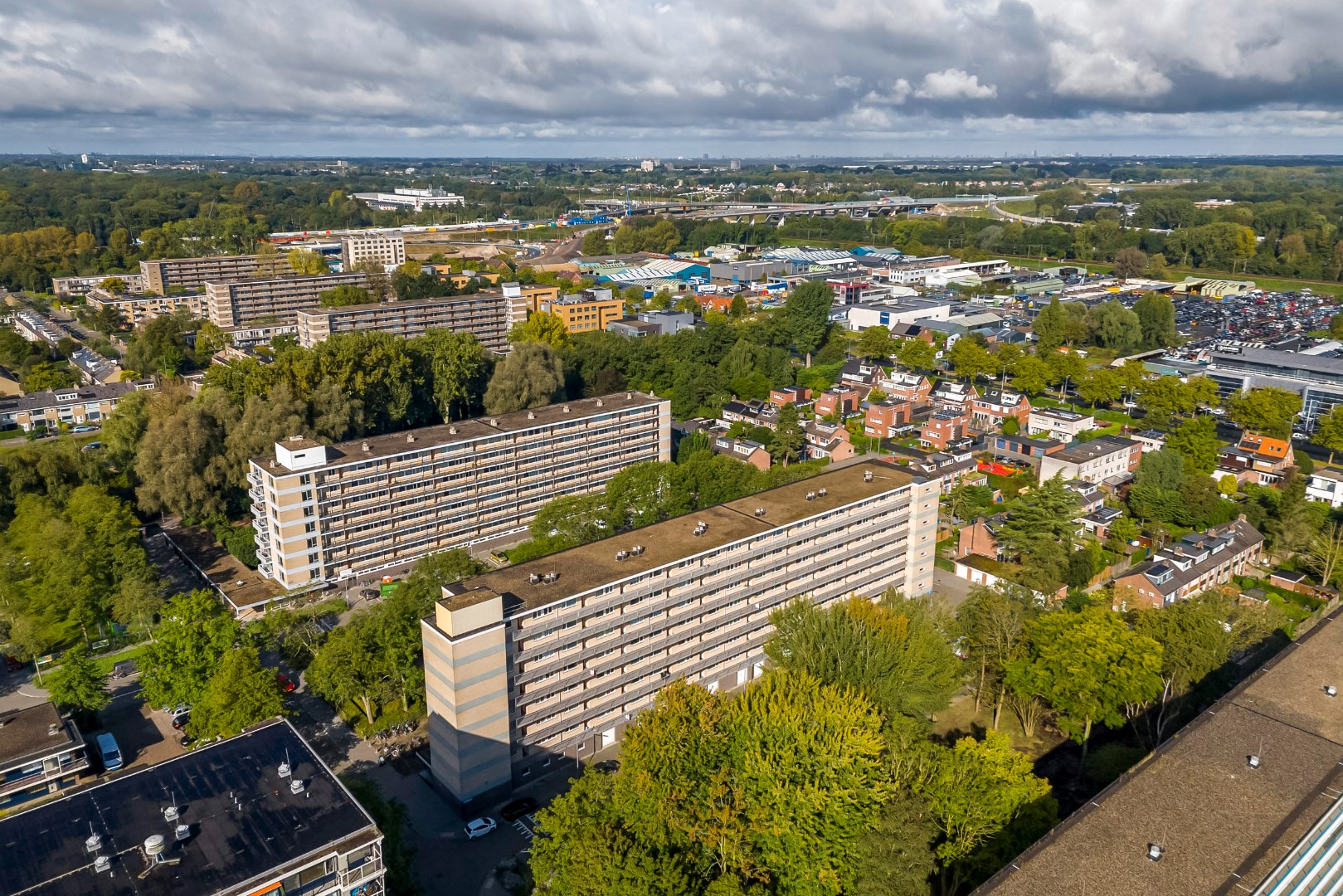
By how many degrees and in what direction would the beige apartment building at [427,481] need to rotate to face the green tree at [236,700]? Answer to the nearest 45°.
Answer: approximately 45° to its right

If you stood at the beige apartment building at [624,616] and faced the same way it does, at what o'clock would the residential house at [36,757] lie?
The residential house is roughly at 4 o'clock from the beige apartment building.

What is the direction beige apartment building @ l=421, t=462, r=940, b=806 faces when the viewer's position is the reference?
facing the viewer and to the right of the viewer

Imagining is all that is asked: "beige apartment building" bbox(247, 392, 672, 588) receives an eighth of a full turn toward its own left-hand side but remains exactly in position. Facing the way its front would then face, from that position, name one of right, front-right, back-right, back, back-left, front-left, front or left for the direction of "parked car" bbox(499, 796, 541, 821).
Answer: right

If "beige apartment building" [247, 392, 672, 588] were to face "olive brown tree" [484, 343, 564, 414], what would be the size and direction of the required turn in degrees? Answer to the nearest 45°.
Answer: approximately 135° to its left

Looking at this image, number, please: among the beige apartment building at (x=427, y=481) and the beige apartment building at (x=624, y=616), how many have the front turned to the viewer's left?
0

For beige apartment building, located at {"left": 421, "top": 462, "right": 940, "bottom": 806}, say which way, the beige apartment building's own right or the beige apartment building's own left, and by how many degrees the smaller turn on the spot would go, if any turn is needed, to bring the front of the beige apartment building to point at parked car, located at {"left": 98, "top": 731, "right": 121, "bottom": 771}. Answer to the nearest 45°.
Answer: approximately 135° to the beige apartment building's own right

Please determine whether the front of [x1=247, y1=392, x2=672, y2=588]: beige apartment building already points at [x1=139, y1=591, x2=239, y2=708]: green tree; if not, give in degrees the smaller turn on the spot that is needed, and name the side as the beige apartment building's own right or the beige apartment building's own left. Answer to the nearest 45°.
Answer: approximately 90° to the beige apartment building's own right

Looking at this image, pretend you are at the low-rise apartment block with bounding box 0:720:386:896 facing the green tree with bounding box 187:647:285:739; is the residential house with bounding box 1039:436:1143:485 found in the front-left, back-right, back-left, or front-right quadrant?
front-right

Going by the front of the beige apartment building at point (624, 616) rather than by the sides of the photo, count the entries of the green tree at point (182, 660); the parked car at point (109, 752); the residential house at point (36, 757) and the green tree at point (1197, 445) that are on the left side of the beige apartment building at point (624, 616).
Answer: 1

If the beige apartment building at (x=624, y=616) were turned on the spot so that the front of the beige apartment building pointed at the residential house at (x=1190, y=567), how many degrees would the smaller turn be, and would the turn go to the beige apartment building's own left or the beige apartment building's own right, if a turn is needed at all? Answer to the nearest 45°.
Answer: approximately 90° to the beige apartment building's own left

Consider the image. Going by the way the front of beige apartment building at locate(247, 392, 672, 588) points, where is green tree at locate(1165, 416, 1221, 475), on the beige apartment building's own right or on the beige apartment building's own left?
on the beige apartment building's own left

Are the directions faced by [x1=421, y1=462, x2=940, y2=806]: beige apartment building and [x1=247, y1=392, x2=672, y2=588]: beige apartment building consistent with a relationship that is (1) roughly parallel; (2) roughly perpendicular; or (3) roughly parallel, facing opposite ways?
roughly parallel

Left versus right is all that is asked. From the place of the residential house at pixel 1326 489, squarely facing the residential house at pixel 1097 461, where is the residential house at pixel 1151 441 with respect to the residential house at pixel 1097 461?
right

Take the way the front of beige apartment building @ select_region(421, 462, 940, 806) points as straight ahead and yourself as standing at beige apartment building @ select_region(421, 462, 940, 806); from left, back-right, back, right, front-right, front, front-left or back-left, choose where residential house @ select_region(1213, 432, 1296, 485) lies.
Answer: left

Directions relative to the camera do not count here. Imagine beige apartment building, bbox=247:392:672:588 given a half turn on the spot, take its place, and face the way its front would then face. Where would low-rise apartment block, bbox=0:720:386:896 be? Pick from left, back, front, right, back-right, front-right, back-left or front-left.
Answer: back-left
